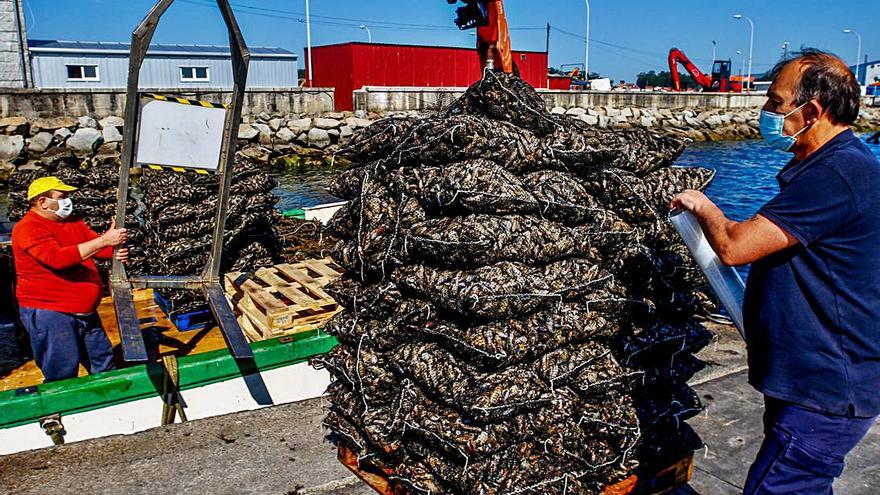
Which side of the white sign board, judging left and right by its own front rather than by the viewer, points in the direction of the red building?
back

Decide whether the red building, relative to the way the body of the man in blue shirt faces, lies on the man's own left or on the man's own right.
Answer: on the man's own right

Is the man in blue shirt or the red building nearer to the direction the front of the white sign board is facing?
the man in blue shirt

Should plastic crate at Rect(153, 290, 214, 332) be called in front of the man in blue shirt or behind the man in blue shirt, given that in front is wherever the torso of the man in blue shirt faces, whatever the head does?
in front

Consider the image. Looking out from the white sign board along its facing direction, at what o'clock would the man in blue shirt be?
The man in blue shirt is roughly at 11 o'clock from the white sign board.

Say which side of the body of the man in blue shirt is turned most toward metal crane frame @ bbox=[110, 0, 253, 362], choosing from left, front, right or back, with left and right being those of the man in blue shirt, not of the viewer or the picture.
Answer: front

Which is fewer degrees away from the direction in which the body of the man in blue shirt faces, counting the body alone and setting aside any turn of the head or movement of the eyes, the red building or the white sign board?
the white sign board

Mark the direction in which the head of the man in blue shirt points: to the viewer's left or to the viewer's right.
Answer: to the viewer's left

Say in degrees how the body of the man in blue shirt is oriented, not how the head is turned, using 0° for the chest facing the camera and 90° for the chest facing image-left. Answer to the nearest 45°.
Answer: approximately 90°

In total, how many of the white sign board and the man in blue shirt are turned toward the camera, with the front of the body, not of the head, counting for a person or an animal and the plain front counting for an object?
1
